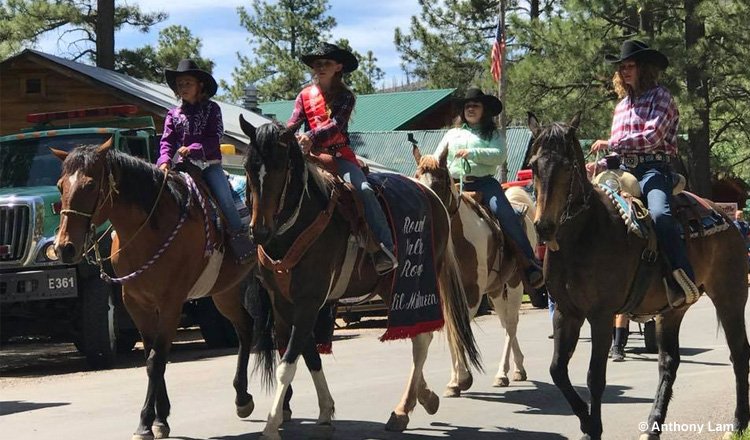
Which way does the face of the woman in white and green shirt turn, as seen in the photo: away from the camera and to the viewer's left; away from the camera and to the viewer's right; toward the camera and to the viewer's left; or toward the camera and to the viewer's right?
toward the camera and to the viewer's left

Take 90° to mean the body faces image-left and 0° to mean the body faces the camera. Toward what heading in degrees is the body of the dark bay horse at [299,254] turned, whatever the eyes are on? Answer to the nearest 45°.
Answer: approximately 45°

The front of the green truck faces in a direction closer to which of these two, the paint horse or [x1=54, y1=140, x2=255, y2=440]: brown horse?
the brown horse

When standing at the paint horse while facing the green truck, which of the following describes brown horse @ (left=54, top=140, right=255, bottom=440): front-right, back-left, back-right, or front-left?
front-left

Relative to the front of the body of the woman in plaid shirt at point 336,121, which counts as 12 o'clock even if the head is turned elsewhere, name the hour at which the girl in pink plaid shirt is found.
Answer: The girl in pink plaid shirt is roughly at 8 o'clock from the woman in plaid shirt.

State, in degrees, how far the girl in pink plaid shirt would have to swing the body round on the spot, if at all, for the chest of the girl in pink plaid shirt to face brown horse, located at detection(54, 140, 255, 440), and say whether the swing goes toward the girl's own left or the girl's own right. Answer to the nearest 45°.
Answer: approximately 45° to the girl's own right

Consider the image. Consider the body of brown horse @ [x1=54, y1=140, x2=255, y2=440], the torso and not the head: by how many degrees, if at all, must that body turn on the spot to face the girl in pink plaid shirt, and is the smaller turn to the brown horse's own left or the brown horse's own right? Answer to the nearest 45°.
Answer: approximately 135° to the brown horse's own left

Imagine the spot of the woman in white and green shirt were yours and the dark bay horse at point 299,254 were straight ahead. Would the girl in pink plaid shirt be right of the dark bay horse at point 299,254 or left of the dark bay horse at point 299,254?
left

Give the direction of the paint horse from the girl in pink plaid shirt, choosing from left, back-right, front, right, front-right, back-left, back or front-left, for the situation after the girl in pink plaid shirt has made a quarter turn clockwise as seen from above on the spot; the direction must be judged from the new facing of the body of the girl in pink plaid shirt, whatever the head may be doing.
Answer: front

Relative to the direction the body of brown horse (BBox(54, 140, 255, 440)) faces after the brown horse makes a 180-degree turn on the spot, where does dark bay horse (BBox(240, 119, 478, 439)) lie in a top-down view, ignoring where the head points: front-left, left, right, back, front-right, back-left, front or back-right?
right

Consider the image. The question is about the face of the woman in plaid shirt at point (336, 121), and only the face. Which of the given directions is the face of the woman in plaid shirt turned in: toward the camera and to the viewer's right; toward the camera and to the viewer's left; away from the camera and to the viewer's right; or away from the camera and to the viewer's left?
toward the camera and to the viewer's left

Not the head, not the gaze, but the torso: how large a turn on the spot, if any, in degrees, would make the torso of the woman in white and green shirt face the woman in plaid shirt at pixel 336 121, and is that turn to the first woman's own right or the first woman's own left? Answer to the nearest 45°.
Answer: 0° — they already face them

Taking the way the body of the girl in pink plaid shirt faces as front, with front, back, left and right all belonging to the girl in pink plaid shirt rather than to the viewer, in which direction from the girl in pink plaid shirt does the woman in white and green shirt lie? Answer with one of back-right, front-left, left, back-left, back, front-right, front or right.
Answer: right

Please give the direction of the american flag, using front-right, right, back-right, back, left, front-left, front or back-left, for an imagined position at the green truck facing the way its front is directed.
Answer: back
